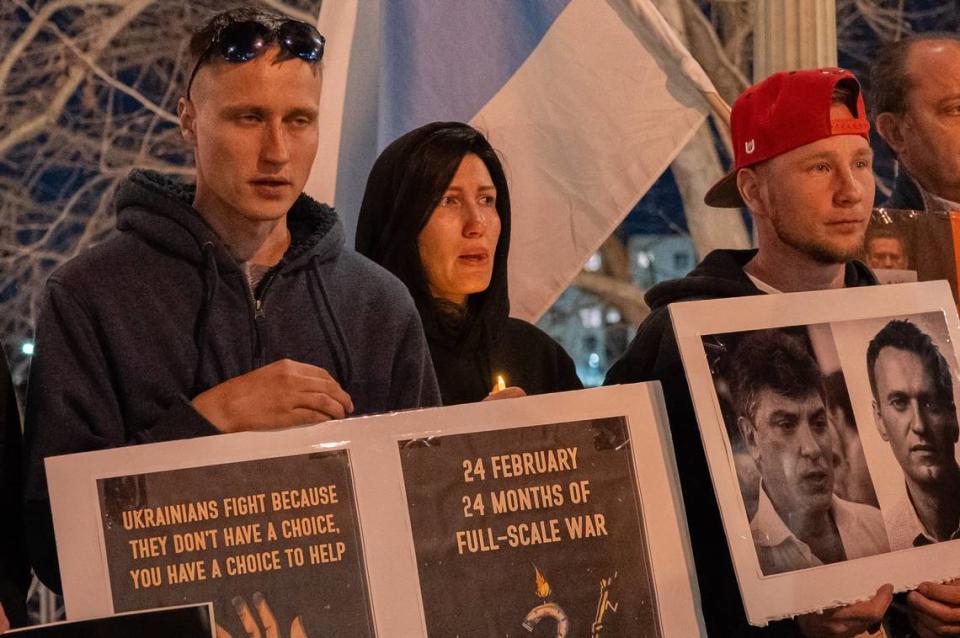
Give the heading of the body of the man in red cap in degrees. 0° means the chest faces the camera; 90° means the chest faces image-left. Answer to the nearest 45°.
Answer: approximately 315°

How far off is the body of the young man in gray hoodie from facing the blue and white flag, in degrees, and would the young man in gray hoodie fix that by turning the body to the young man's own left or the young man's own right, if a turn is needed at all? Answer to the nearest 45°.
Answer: approximately 135° to the young man's own left

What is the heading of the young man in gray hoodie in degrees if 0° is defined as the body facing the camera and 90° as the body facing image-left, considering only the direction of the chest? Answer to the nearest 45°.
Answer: approximately 0°

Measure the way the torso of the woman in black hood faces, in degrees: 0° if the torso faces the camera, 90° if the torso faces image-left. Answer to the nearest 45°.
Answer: approximately 315°

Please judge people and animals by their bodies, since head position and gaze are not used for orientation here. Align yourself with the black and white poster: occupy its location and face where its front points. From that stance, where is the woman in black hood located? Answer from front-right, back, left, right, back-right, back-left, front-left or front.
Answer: back-right

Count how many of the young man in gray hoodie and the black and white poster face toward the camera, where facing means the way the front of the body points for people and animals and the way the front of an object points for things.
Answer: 2

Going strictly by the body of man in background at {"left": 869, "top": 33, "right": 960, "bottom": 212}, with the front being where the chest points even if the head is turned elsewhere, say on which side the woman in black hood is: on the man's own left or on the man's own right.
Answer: on the man's own right

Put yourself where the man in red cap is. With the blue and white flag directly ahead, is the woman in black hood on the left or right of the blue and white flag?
left
